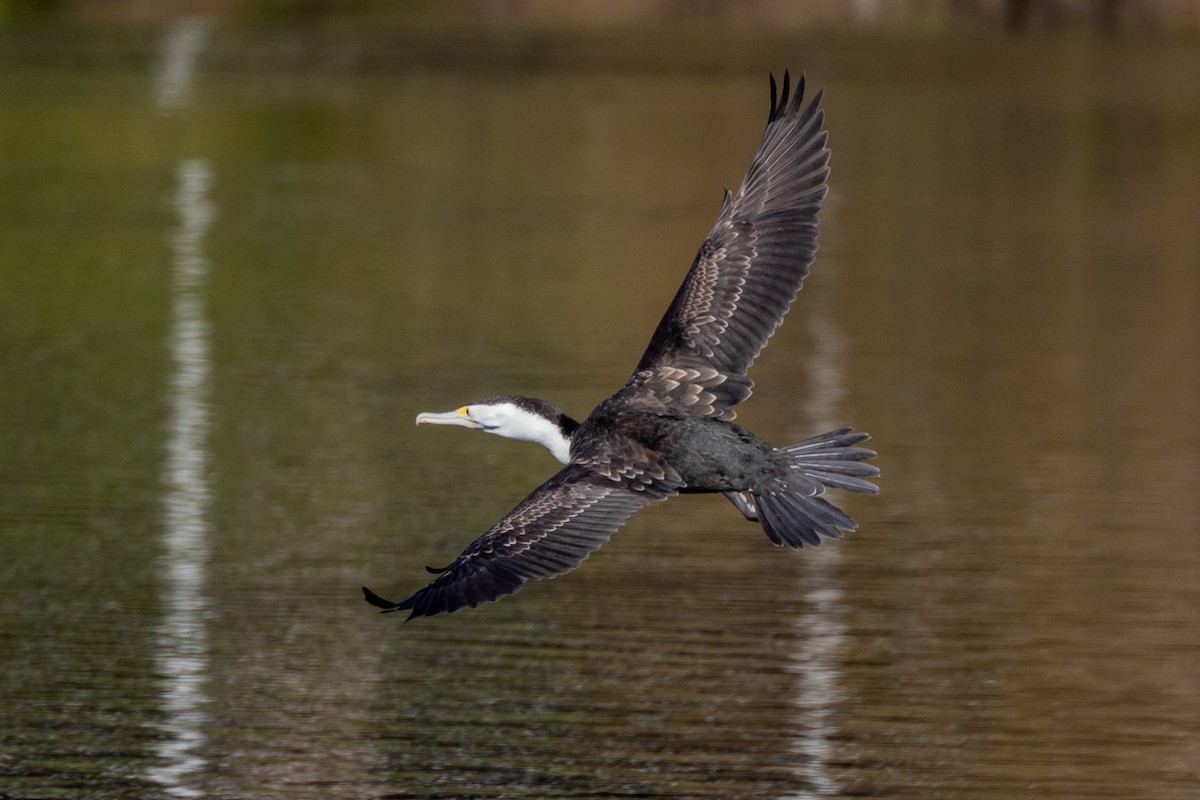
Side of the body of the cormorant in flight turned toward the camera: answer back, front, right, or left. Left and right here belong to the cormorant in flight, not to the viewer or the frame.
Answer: left
